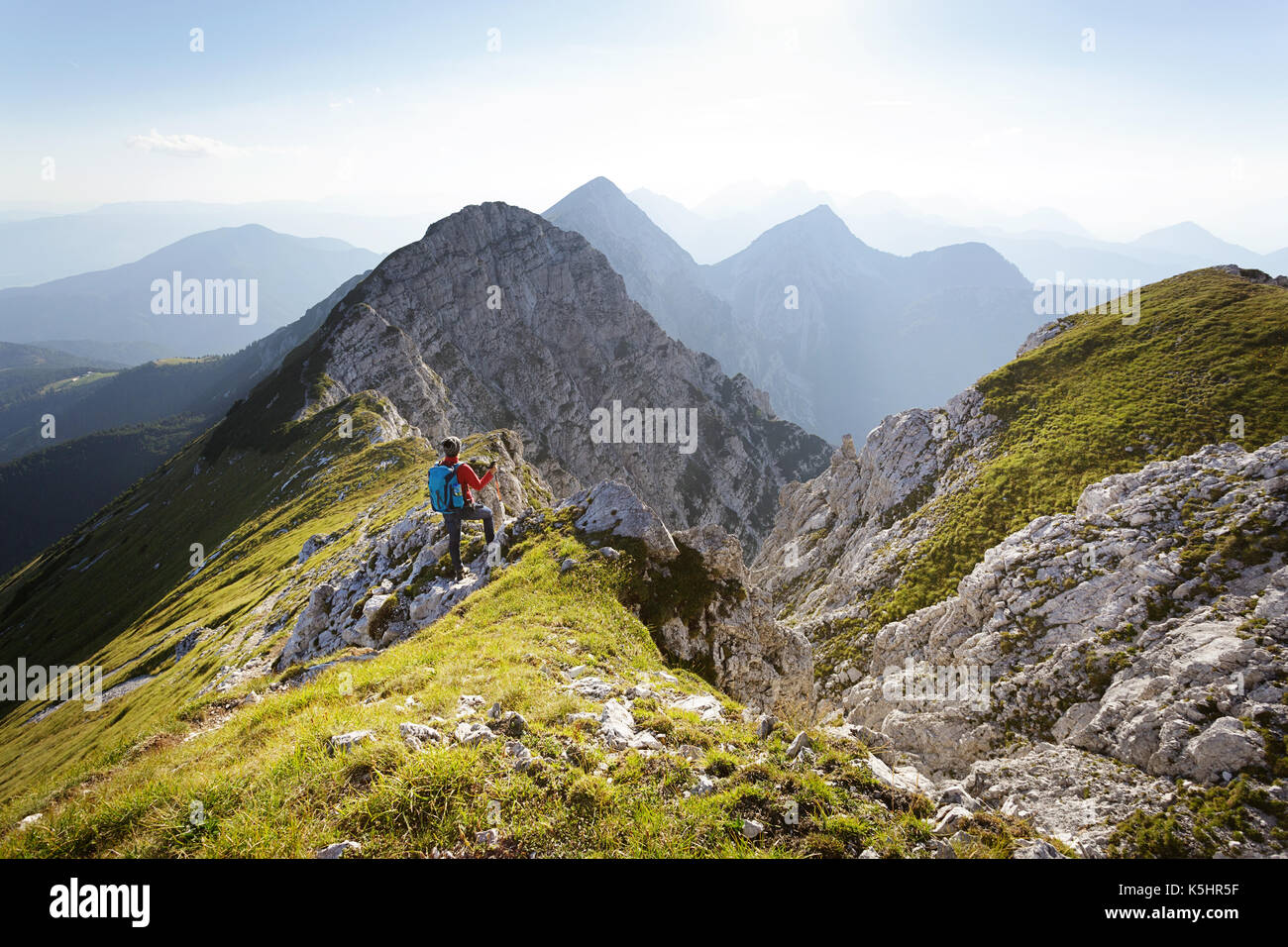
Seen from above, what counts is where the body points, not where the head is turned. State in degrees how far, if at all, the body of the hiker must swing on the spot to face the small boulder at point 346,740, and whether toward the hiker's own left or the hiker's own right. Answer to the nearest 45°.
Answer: approximately 135° to the hiker's own right

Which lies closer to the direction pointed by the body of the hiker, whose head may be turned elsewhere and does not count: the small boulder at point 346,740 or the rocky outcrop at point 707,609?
the rocky outcrop

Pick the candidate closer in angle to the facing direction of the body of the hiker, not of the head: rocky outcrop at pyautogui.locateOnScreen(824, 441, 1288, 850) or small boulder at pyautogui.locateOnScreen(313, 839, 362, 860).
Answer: the rocky outcrop

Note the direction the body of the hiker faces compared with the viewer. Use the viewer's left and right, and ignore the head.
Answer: facing away from the viewer and to the right of the viewer

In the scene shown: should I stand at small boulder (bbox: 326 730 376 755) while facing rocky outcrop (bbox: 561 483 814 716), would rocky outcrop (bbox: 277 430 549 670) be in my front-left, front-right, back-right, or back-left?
front-left

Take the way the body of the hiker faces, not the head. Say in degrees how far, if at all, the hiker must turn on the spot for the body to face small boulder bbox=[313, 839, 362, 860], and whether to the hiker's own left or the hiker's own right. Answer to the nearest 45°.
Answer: approximately 135° to the hiker's own right
